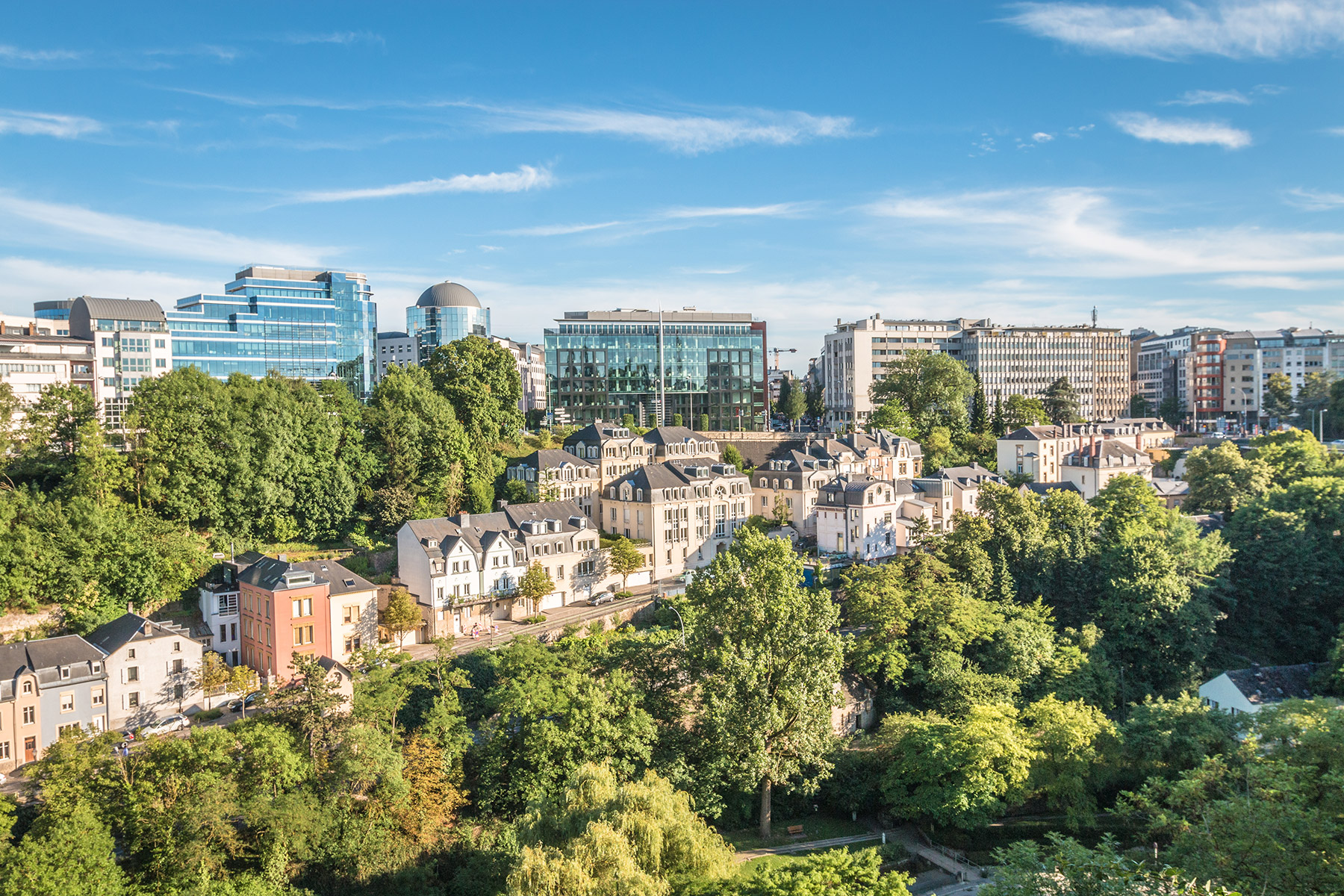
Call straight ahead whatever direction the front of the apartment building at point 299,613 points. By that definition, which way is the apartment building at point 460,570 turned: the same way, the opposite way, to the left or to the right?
the same way

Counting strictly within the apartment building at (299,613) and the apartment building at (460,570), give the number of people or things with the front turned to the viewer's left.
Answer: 0

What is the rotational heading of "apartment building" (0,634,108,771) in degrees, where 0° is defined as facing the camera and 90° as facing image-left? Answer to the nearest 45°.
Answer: approximately 315°

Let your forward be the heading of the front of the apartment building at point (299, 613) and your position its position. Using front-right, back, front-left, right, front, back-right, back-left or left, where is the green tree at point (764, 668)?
front

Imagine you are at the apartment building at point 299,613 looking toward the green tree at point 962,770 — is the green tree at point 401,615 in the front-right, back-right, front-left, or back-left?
front-left

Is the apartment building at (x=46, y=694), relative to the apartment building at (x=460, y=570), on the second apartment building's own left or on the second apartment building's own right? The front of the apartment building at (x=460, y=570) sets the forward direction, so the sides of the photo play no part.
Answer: on the second apartment building's own right

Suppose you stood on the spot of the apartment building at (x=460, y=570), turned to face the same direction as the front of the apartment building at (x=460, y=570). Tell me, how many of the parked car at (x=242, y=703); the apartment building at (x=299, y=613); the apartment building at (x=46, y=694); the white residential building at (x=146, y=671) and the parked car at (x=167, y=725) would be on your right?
5

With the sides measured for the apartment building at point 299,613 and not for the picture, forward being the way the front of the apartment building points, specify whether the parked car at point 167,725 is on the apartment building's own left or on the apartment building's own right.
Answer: on the apartment building's own right

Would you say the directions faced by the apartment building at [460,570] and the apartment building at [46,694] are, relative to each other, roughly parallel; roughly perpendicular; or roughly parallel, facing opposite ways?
roughly parallel

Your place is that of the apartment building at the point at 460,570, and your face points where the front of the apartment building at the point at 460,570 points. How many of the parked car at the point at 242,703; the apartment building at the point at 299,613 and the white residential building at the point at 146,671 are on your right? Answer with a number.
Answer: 3

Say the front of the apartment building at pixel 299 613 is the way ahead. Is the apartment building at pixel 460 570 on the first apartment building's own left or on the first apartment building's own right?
on the first apartment building's own left

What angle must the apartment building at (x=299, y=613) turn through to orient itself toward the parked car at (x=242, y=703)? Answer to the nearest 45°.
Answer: approximately 90° to its right

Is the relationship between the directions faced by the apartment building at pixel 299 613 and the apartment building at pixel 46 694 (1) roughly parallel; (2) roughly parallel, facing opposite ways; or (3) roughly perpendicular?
roughly parallel

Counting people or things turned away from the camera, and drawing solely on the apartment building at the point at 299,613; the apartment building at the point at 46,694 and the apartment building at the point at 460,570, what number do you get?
0

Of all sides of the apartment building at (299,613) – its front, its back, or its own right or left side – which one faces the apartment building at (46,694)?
right

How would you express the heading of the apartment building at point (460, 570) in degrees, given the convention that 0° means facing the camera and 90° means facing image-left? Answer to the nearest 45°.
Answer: approximately 315°

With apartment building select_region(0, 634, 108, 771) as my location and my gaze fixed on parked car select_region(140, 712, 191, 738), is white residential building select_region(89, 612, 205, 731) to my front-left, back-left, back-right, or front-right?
front-left
